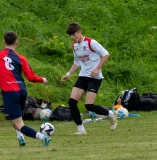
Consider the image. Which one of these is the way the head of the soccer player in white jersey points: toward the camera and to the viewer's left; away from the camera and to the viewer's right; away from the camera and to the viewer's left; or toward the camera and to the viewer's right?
toward the camera and to the viewer's left

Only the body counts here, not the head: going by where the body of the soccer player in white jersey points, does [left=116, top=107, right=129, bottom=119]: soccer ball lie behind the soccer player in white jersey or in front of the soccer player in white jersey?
behind

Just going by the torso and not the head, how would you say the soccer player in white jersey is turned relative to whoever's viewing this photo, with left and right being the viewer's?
facing the viewer and to the left of the viewer

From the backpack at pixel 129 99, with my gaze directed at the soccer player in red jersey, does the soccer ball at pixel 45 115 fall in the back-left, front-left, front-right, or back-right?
front-right

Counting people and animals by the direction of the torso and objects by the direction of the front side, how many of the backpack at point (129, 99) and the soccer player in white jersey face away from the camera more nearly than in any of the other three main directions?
0

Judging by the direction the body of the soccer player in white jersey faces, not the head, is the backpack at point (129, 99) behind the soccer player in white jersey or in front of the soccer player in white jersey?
behind

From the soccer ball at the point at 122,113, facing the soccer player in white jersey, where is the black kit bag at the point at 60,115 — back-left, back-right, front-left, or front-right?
front-right
